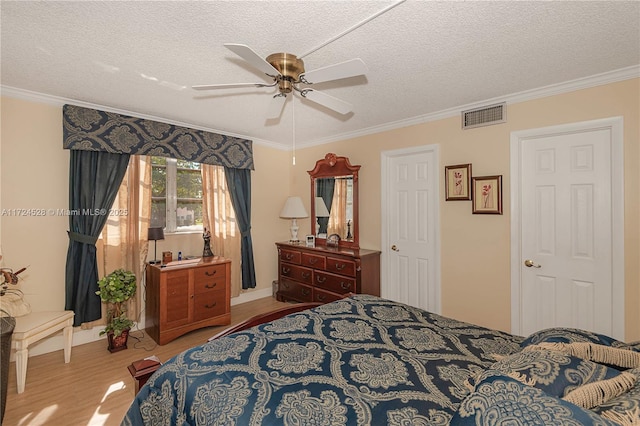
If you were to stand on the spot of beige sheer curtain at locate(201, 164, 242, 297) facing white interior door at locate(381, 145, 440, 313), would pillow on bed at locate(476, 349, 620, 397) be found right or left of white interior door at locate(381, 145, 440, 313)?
right

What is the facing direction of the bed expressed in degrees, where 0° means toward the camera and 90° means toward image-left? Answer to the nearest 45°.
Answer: approximately 135°

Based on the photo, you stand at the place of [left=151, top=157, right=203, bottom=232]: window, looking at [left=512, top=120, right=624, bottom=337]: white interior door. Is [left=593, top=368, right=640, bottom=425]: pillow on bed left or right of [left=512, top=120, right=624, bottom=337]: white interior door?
right

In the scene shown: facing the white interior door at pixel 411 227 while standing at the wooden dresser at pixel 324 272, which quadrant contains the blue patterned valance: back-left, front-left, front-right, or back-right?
back-right

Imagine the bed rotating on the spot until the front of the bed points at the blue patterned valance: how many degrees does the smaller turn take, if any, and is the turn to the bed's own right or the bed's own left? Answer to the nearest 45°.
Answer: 0° — it already faces it

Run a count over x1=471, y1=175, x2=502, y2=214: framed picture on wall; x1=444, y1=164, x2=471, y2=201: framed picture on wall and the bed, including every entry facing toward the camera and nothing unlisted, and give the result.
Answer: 2

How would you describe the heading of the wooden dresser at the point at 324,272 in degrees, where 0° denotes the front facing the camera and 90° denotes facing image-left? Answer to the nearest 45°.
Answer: approximately 45°

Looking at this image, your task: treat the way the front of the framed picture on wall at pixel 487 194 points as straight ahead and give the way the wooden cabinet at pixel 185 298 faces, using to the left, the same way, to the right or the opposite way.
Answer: to the left

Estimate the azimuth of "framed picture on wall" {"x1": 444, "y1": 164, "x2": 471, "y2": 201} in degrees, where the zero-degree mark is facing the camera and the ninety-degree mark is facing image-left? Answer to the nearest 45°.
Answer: approximately 0°

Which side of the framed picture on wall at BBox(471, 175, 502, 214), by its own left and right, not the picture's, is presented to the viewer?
front

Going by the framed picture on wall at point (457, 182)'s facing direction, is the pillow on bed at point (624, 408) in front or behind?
in front

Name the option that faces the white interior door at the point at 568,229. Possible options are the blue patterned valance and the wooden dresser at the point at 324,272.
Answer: the blue patterned valance
